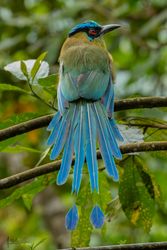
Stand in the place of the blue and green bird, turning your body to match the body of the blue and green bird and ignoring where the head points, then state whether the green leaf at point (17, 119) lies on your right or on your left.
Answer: on your left

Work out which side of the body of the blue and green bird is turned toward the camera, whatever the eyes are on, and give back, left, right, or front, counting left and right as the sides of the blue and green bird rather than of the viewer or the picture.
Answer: back
